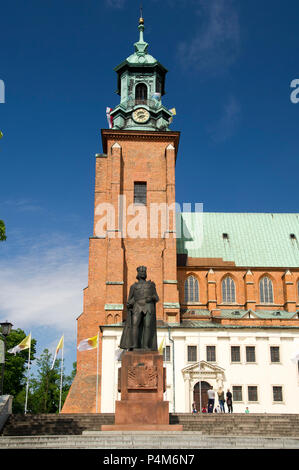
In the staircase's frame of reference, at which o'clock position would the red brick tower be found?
The red brick tower is roughly at 6 o'clock from the staircase.

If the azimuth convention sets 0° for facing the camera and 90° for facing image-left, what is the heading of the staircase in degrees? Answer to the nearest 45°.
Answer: approximately 0°

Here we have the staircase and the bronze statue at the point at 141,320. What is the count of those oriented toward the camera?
2

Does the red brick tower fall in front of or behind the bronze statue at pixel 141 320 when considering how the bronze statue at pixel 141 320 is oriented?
behind

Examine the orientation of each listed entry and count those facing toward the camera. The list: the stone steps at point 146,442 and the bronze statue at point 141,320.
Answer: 2

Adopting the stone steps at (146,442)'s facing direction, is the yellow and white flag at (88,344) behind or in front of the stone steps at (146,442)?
behind

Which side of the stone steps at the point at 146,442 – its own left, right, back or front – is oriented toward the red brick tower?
back

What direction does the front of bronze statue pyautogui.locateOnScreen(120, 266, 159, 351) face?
toward the camera
